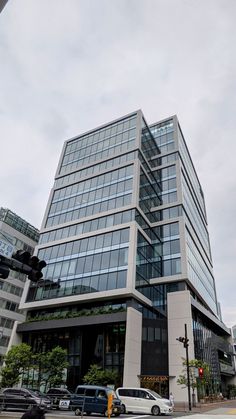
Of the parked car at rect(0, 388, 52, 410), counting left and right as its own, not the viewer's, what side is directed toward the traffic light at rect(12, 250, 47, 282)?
right
